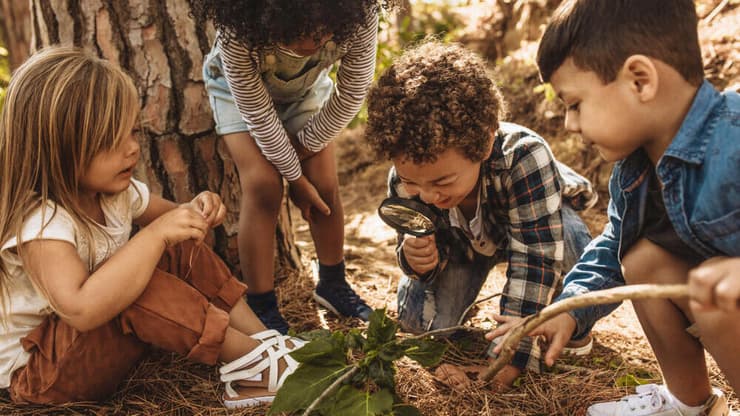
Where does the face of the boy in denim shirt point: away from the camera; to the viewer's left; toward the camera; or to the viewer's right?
to the viewer's left

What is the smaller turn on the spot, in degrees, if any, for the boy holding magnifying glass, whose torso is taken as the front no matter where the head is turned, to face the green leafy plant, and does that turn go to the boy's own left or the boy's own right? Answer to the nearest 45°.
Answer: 0° — they already face it

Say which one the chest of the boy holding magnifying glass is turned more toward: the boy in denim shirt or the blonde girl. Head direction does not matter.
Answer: the blonde girl

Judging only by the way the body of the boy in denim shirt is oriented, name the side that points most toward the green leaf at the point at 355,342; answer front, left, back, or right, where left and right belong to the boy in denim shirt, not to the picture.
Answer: front

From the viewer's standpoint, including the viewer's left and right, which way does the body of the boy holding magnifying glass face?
facing the viewer and to the left of the viewer

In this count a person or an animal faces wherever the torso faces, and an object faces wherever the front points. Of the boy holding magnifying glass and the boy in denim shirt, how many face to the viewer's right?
0

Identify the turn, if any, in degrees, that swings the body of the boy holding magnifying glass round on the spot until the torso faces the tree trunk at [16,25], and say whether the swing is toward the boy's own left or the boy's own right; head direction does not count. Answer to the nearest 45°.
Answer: approximately 90° to the boy's own right

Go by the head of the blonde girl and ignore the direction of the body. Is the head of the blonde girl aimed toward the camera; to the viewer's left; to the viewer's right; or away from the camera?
to the viewer's right

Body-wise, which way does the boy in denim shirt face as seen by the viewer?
to the viewer's left

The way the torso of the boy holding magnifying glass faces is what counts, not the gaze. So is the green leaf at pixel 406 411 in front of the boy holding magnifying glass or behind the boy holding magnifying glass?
in front

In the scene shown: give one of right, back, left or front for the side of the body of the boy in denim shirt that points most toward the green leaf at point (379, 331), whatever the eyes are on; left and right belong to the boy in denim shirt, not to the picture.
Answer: front

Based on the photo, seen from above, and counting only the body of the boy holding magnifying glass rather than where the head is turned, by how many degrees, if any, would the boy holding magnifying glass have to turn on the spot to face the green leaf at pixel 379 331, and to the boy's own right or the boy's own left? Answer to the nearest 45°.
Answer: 0° — they already face it
